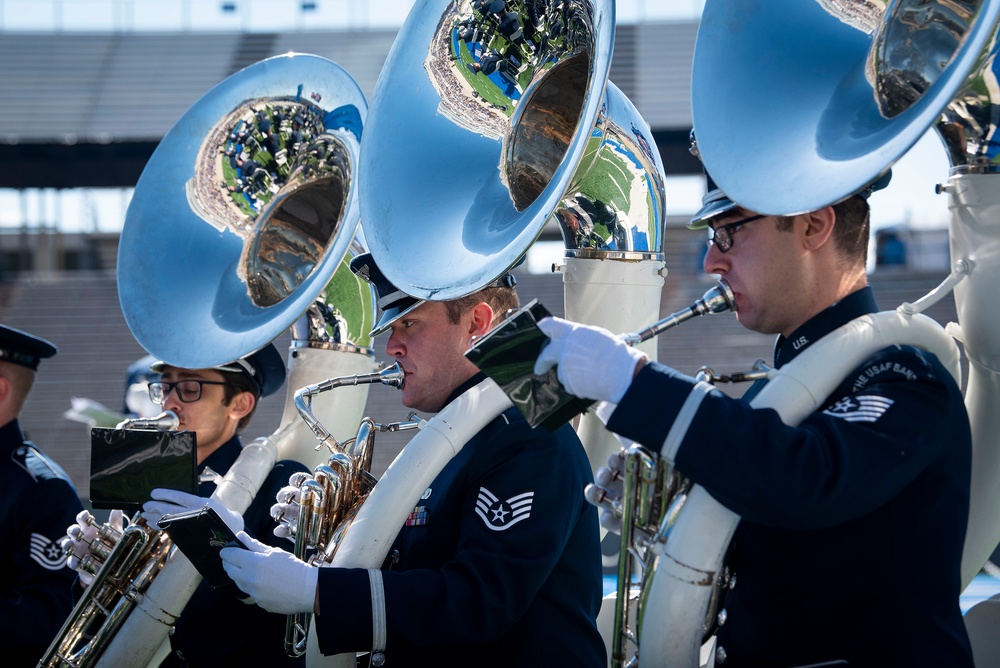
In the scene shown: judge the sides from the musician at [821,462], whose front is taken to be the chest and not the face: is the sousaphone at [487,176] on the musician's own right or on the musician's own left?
on the musician's own right

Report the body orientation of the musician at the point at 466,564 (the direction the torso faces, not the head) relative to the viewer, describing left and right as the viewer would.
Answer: facing to the left of the viewer

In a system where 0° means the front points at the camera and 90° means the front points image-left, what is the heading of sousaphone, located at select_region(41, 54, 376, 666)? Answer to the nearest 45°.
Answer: approximately 45°

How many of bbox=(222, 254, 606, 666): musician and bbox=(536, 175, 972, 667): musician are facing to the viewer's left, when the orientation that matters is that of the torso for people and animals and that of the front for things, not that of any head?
2

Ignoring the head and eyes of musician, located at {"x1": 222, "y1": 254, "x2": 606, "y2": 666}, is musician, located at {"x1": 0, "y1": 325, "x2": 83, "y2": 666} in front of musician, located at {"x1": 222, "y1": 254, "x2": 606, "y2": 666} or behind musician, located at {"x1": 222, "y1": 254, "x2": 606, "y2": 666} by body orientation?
in front

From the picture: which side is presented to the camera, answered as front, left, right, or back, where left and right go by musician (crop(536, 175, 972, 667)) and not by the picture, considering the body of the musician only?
left

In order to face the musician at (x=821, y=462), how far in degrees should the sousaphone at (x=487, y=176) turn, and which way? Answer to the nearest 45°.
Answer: approximately 90° to its left

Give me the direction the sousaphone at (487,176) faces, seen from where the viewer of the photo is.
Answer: facing the viewer and to the left of the viewer

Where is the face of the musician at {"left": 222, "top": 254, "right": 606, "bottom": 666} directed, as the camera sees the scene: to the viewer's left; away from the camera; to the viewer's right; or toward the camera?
to the viewer's left

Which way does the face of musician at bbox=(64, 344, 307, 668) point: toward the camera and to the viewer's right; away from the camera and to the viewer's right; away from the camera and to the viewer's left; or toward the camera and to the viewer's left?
toward the camera and to the viewer's left

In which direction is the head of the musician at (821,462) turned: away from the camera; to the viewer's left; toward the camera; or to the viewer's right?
to the viewer's left
